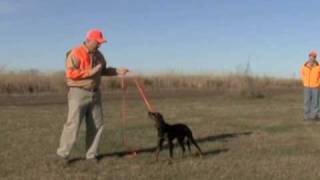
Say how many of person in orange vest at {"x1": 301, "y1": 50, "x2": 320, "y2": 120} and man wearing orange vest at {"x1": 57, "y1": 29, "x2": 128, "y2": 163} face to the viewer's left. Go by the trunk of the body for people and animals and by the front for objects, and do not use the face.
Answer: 0

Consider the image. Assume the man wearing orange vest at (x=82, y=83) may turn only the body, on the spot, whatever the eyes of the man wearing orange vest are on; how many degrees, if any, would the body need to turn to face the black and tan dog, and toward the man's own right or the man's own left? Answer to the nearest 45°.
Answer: approximately 45° to the man's own left

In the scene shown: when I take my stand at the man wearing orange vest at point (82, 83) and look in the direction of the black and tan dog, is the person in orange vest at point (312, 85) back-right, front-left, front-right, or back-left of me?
front-left

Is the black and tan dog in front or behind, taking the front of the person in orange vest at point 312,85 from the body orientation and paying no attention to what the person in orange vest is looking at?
in front

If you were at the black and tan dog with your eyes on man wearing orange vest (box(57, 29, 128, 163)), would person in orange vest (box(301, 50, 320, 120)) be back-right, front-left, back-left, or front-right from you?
back-right

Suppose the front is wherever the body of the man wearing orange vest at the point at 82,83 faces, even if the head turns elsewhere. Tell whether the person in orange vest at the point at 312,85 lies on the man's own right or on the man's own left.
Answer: on the man's own left

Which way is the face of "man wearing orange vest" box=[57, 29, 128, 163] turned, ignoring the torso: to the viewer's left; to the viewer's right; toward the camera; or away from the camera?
to the viewer's right

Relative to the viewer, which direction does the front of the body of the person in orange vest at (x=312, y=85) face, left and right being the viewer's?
facing the viewer

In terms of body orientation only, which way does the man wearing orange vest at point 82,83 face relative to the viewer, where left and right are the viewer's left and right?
facing the viewer and to the right of the viewer

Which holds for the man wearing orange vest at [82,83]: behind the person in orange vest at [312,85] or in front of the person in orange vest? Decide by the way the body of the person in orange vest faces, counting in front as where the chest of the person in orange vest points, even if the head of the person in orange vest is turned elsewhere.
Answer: in front
